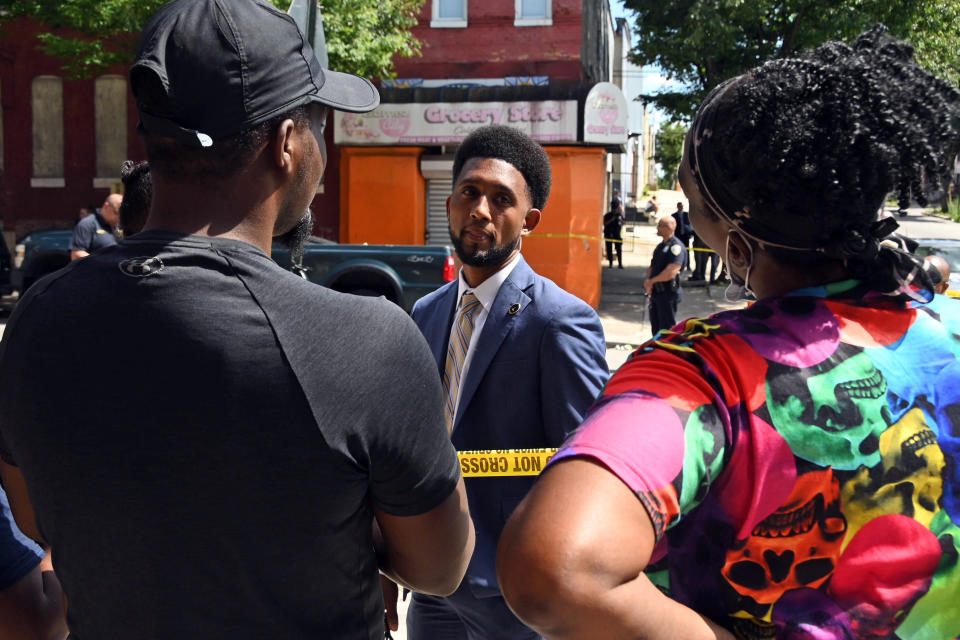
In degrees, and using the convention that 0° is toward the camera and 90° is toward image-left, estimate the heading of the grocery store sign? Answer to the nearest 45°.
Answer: approximately 0°

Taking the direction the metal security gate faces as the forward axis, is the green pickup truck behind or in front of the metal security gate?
in front

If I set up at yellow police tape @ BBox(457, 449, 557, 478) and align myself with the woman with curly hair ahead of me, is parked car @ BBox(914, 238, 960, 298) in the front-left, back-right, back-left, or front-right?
back-left

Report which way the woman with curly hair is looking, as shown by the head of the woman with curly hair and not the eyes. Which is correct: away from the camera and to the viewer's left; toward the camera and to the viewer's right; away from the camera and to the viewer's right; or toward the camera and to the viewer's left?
away from the camera and to the viewer's left

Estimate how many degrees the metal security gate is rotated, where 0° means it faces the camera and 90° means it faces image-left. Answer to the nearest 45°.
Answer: approximately 0°

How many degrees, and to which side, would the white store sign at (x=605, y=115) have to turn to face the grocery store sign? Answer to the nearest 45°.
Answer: approximately 90° to its right

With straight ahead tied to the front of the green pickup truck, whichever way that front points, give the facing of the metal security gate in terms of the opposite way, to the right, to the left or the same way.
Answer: to the left

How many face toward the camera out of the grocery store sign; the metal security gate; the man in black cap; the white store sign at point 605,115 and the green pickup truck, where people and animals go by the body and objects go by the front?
3

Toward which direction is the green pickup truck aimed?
to the viewer's left

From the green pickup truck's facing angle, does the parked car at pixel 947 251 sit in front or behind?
behind

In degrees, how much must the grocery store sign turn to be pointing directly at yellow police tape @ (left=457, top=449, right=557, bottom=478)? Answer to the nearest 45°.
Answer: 0° — it already faces it

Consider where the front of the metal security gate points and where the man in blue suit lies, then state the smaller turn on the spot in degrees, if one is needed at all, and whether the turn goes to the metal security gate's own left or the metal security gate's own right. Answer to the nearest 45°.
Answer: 0° — it already faces them

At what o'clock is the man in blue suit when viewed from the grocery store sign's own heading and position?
The man in blue suit is roughly at 12 o'clock from the grocery store sign.

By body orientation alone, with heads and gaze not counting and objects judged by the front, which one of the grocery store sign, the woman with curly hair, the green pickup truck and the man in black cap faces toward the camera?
the grocery store sign

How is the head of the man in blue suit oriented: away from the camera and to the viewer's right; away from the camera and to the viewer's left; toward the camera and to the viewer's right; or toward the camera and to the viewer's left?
toward the camera and to the viewer's left
